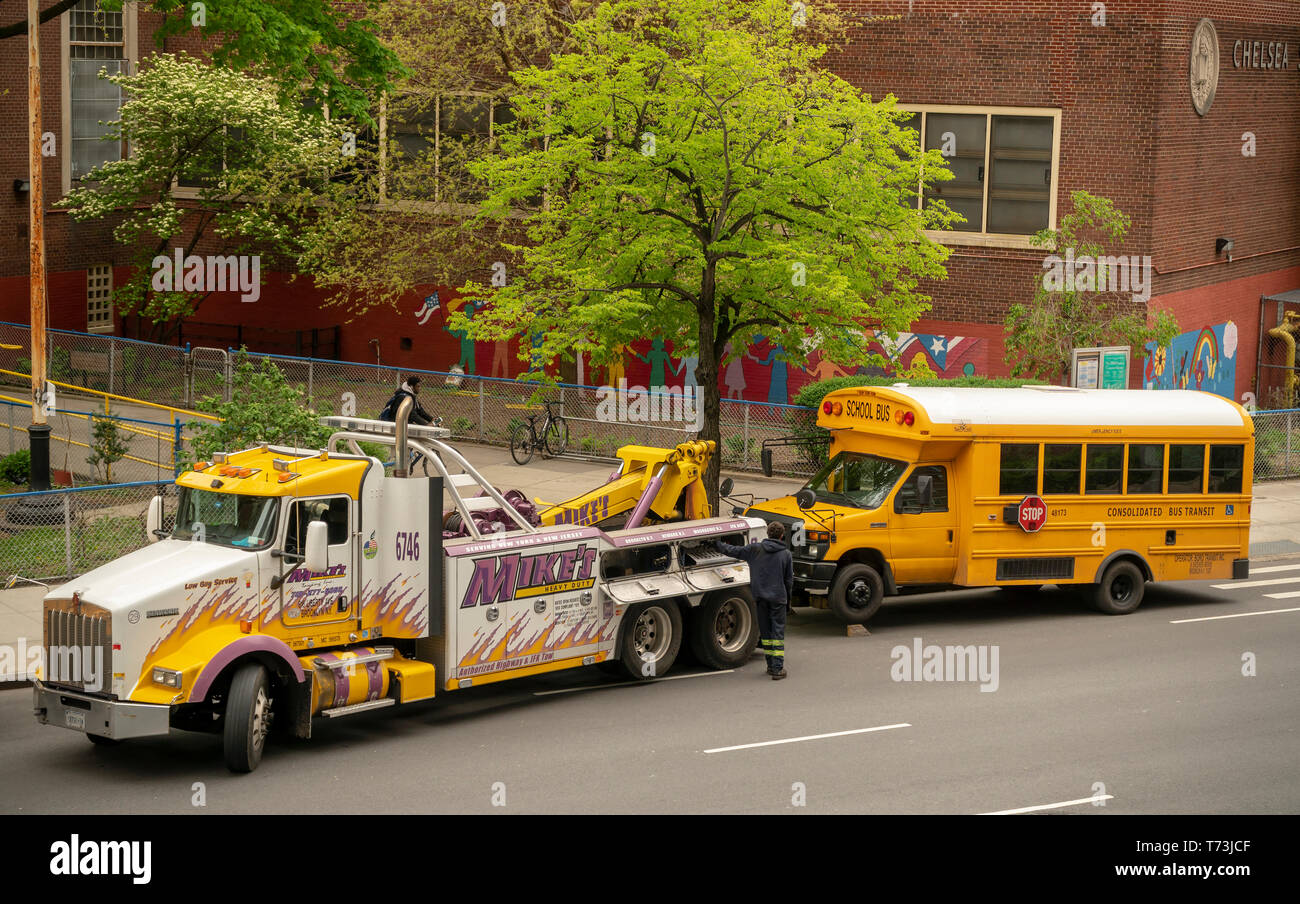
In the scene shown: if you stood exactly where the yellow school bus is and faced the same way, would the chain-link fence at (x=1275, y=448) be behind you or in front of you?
behind

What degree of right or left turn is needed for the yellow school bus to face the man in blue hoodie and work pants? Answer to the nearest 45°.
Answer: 0° — it already faces them
